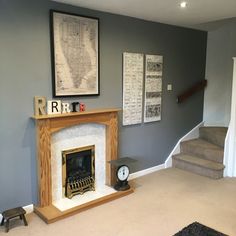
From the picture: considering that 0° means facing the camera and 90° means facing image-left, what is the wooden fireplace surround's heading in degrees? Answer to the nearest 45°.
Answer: approximately 315°

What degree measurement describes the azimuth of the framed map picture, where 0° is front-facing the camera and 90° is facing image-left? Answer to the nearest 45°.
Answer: approximately 315°
